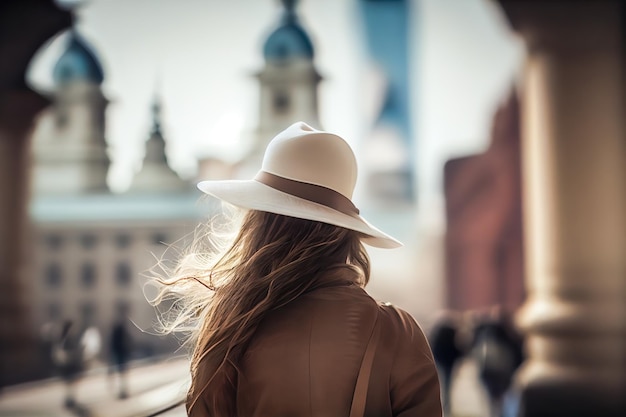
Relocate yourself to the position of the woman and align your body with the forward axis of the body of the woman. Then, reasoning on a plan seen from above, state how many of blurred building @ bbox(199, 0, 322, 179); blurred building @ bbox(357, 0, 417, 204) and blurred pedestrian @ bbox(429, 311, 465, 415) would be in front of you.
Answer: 3

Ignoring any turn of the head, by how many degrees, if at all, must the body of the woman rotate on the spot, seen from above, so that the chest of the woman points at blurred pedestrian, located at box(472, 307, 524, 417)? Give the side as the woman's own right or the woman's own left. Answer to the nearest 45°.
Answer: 0° — they already face them

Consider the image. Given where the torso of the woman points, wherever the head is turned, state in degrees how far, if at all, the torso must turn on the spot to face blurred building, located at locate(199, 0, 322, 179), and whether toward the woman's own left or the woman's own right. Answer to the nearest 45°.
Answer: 0° — they already face it

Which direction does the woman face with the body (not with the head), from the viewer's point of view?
away from the camera

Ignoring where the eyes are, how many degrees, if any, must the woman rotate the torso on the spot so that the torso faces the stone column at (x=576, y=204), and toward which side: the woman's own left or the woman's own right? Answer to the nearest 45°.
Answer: approximately 45° to the woman's own right
